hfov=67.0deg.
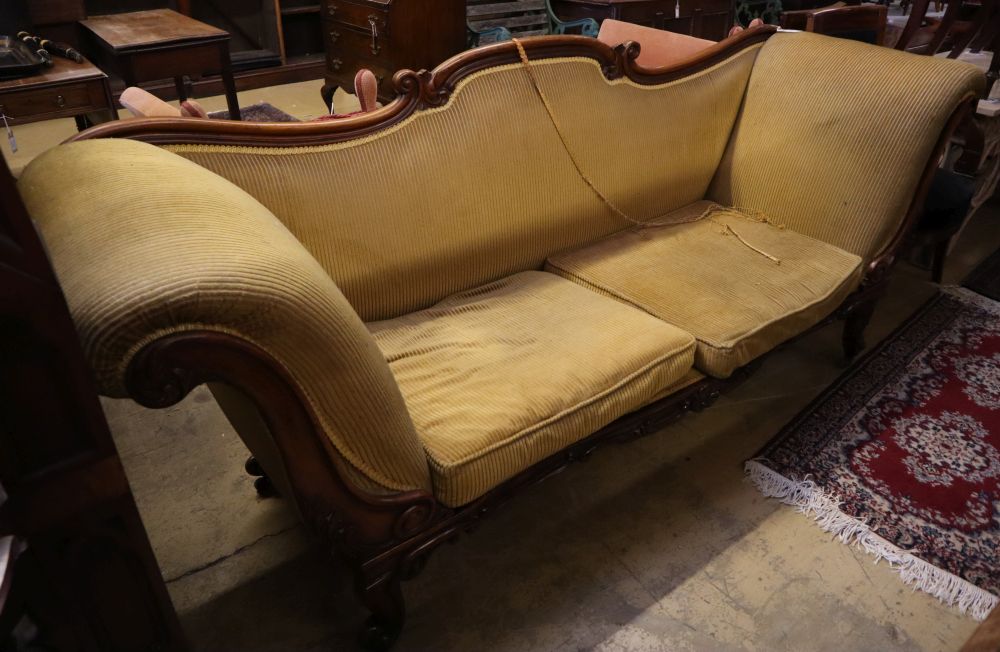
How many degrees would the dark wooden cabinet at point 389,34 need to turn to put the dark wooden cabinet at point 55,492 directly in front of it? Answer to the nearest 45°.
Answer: approximately 45° to its left

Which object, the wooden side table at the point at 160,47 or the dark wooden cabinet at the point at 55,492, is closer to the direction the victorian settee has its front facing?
the dark wooden cabinet

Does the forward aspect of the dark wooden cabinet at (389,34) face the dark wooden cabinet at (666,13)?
no

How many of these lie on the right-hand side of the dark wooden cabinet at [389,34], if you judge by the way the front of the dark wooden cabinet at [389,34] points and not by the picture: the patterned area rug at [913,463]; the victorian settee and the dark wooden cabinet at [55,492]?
0

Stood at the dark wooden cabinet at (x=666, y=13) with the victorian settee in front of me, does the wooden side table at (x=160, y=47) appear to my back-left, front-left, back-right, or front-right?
front-right

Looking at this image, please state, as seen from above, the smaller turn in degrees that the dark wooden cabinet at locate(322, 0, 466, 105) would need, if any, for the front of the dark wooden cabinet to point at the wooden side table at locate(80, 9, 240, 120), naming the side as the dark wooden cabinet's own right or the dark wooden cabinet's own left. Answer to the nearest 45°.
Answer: approximately 45° to the dark wooden cabinet's own right

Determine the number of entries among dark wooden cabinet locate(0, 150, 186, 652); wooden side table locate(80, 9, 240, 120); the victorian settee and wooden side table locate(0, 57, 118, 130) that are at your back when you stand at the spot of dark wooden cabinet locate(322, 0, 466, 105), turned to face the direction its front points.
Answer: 0

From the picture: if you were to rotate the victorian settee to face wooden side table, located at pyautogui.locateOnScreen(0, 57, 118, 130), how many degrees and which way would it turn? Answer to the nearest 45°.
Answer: approximately 180°

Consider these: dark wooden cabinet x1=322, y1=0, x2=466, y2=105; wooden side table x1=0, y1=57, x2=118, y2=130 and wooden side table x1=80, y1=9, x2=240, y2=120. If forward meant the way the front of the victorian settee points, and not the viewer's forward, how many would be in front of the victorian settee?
0

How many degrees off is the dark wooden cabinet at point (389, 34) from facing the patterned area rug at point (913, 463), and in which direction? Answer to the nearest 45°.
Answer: approximately 90° to its left

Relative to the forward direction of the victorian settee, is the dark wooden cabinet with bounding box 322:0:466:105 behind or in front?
behind

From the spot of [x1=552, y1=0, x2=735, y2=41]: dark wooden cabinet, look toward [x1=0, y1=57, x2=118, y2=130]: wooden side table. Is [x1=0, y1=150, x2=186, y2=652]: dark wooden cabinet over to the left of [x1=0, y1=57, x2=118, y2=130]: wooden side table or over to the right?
left

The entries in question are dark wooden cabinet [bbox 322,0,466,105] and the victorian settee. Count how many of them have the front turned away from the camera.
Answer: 0

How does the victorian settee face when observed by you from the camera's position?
facing the viewer and to the right of the viewer

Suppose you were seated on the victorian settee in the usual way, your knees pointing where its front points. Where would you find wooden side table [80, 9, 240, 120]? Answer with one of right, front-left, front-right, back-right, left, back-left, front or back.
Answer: back
